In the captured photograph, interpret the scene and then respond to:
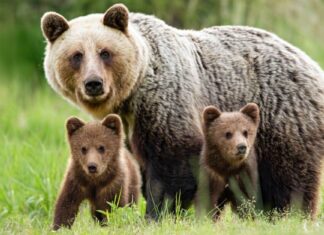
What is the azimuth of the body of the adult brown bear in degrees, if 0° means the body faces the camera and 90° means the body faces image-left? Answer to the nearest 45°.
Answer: approximately 90°

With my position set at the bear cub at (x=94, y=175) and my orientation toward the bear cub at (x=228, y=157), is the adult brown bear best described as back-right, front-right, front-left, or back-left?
front-left

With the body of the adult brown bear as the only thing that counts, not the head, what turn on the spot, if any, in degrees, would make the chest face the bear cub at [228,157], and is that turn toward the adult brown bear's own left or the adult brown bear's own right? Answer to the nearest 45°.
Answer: approximately 135° to the adult brown bear's own left

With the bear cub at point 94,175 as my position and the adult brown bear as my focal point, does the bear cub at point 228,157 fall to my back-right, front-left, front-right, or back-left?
front-right
